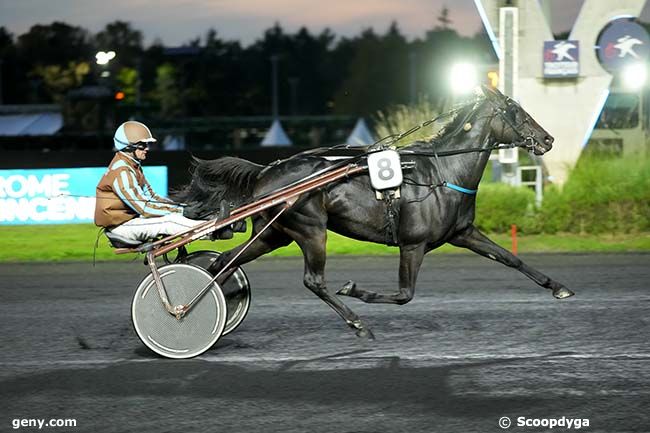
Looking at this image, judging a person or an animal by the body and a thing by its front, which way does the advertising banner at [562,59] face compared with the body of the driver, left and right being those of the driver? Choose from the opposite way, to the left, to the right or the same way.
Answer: to the right

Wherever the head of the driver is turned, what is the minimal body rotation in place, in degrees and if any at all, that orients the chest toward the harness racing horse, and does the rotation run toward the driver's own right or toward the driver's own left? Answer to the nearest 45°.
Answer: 0° — they already face it

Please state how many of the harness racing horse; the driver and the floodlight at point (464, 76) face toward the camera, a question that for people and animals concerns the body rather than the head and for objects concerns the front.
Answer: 1

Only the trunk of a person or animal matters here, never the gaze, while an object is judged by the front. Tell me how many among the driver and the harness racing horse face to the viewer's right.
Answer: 2

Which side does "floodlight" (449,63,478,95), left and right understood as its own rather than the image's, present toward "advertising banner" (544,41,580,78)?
left

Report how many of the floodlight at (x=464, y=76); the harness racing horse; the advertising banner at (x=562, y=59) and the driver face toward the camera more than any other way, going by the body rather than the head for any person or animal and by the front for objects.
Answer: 2

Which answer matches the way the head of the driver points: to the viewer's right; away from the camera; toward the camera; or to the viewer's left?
to the viewer's right

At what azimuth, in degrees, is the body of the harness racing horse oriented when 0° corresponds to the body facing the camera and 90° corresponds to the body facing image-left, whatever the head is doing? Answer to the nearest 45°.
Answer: approximately 270°

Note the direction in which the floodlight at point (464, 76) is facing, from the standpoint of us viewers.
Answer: facing the viewer

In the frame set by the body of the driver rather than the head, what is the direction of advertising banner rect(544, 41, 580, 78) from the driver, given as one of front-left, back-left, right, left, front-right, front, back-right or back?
front-left

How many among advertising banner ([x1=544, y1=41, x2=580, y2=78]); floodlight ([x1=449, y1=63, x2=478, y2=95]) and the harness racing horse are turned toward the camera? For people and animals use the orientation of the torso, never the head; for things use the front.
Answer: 2

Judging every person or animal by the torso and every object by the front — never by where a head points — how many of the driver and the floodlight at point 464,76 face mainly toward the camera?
1

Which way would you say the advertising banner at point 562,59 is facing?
toward the camera

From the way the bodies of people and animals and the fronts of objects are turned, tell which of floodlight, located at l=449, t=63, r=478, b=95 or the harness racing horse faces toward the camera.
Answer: the floodlight

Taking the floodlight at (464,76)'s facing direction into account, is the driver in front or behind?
in front

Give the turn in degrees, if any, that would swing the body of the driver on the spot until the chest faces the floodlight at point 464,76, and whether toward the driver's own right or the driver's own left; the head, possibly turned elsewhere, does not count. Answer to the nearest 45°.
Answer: approximately 45° to the driver's own left

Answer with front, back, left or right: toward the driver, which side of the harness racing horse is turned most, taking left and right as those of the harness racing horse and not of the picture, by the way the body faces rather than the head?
back

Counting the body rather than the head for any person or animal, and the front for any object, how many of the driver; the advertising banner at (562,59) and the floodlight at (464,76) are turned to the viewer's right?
1

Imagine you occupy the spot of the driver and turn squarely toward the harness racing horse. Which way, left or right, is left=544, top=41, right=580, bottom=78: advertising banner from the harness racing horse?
left
